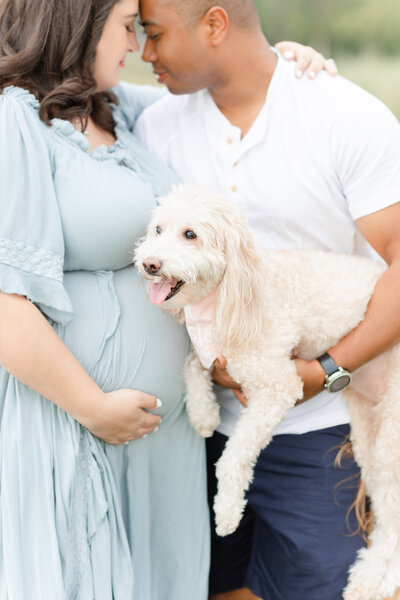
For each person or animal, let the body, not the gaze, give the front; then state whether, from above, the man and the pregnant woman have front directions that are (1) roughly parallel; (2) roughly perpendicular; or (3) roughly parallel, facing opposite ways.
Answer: roughly perpendicular

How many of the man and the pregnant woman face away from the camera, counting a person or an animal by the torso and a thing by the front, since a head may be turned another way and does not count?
0

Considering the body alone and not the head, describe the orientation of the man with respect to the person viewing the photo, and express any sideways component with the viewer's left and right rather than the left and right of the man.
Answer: facing the viewer and to the left of the viewer

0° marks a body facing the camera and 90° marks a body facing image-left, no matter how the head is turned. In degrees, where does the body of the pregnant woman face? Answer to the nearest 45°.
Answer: approximately 315°
